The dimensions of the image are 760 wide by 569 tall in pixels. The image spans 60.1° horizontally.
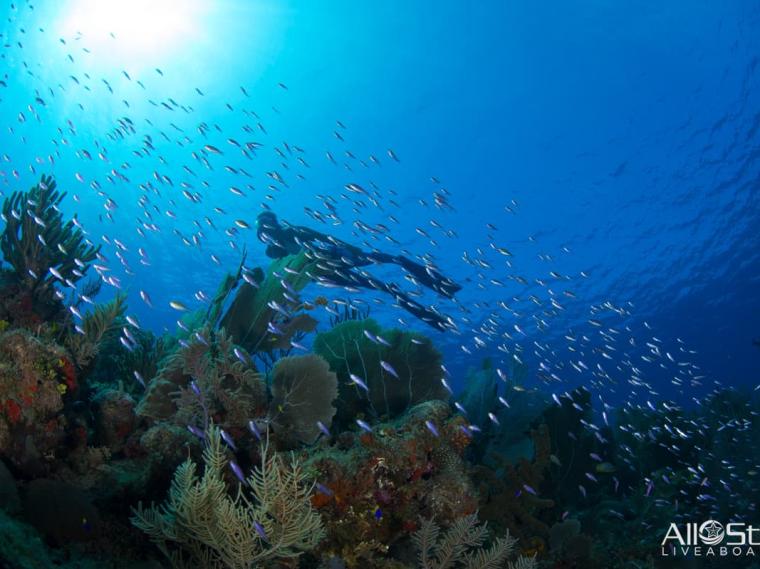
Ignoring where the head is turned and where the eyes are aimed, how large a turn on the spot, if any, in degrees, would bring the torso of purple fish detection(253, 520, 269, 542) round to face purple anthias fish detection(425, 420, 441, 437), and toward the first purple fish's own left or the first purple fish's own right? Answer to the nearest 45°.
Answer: approximately 135° to the first purple fish's own right

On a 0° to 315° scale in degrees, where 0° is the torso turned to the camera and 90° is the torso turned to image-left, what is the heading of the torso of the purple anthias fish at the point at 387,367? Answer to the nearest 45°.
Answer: approximately 90°

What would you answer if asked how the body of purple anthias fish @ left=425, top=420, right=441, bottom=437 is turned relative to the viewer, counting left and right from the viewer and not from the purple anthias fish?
facing to the left of the viewer

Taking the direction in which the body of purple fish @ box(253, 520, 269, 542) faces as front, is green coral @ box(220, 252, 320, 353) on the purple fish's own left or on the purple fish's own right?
on the purple fish's own right

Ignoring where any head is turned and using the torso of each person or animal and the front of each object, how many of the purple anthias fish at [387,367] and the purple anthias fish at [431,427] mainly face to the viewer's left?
2

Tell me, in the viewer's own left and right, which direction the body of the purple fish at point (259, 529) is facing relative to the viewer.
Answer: facing to the left of the viewer

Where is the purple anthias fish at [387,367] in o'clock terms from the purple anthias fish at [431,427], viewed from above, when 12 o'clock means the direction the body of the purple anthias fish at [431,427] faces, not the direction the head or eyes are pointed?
the purple anthias fish at [387,367] is roughly at 2 o'clock from the purple anthias fish at [431,427].
